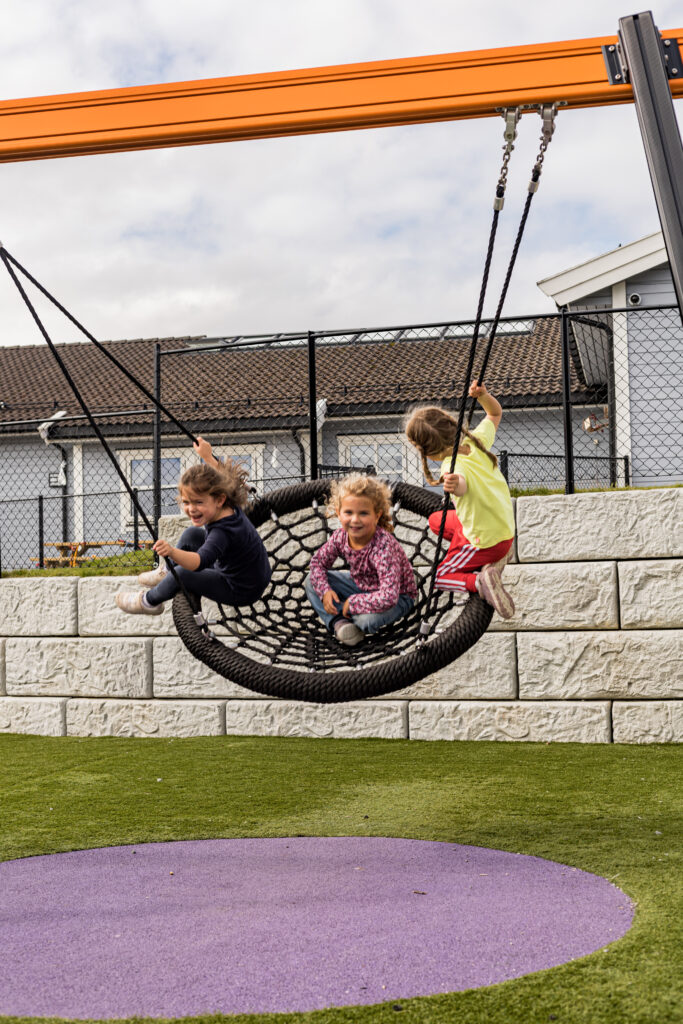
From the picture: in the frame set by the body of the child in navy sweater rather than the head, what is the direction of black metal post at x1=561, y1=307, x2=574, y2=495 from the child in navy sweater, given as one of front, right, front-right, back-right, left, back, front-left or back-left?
back-right

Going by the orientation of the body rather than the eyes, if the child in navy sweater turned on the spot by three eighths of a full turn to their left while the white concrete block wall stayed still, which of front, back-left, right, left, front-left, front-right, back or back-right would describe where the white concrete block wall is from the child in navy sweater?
left

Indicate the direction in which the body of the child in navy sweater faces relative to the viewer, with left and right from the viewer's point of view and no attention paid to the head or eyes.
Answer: facing to the left of the viewer

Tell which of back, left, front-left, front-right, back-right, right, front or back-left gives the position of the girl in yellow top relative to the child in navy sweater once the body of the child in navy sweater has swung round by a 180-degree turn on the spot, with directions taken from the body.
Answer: front
